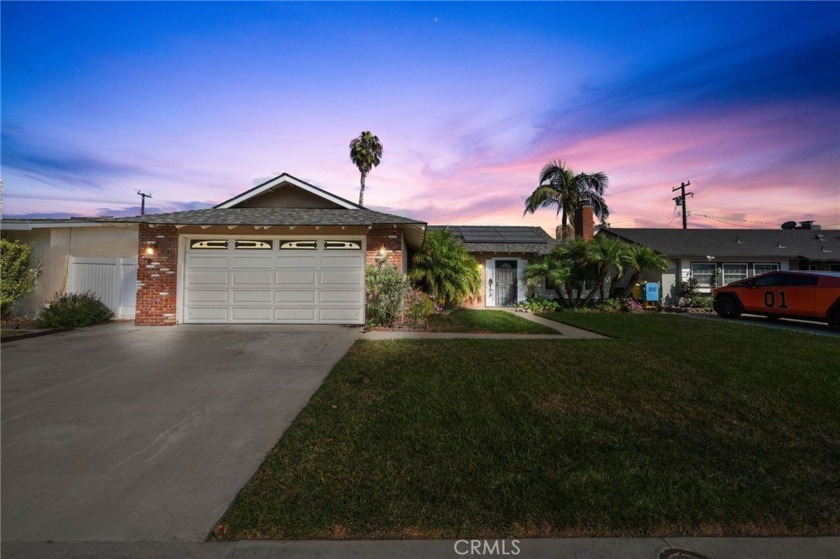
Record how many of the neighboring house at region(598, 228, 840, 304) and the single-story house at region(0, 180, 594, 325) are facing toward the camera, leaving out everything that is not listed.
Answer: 2

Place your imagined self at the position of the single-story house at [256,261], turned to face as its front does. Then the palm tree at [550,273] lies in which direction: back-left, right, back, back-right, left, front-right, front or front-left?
left

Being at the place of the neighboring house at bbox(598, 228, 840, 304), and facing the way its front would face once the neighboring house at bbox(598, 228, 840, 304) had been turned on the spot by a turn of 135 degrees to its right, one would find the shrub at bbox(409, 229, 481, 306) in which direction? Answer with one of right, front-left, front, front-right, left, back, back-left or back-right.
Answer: left

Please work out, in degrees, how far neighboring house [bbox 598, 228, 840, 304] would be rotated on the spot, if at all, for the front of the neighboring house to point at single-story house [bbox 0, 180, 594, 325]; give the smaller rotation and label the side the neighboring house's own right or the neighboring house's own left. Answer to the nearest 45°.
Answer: approximately 45° to the neighboring house's own right

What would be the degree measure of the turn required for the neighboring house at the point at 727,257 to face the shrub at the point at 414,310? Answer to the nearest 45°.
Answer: approximately 45° to its right

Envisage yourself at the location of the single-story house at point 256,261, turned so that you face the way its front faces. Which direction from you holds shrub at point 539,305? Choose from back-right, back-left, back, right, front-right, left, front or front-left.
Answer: left

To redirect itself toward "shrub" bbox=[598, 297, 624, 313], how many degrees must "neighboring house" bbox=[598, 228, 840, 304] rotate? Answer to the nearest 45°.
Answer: approximately 45° to its right

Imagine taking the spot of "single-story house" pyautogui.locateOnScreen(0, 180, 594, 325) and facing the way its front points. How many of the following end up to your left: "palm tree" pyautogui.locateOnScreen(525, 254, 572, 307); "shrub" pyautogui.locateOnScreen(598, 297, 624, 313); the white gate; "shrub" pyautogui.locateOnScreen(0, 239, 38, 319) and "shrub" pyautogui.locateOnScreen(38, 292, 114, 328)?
2

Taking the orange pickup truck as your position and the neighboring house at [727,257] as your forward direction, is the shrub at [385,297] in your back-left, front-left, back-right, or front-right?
back-left

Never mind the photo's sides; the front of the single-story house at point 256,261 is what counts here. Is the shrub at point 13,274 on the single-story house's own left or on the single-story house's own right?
on the single-story house's own right

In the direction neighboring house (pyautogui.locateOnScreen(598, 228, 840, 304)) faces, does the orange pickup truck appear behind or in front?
in front

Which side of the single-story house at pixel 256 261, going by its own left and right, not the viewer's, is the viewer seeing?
front

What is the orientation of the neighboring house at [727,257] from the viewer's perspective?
toward the camera

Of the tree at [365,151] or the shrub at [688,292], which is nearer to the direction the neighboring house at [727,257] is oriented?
the shrub

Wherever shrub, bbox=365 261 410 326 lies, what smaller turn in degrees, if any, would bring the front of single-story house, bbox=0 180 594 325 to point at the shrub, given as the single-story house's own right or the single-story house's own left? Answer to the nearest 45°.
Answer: approximately 45° to the single-story house's own left

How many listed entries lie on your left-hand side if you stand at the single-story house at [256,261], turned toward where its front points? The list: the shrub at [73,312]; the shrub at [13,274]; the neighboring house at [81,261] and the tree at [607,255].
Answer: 1

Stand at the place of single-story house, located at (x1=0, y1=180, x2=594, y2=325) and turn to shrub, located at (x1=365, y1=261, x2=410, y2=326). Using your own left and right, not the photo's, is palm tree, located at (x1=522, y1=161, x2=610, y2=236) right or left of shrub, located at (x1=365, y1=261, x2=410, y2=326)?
left

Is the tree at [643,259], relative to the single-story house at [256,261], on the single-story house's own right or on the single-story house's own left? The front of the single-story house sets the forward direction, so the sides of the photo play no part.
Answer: on the single-story house's own left

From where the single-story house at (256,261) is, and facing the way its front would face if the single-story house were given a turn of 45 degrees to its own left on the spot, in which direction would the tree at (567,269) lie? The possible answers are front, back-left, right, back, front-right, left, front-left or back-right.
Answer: front-left
